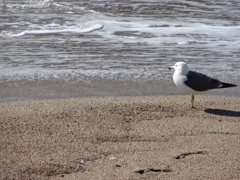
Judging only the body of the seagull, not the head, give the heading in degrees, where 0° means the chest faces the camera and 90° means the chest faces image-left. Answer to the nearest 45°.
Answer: approximately 90°
